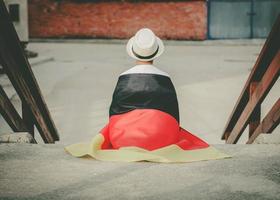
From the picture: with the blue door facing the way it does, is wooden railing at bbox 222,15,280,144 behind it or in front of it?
in front

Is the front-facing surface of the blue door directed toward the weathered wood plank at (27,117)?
yes

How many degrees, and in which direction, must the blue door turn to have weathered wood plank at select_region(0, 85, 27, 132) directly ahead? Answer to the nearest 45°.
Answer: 0° — it already faces it

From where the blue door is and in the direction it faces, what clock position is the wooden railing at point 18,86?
The wooden railing is roughly at 12 o'clock from the blue door.

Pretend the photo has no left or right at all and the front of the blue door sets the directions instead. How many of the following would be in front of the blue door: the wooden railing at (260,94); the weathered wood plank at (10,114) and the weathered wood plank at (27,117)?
3

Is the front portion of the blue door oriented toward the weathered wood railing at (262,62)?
yes

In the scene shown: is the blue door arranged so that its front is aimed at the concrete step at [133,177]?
yes

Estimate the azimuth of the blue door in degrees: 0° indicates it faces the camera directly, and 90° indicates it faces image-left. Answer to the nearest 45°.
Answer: approximately 0°
